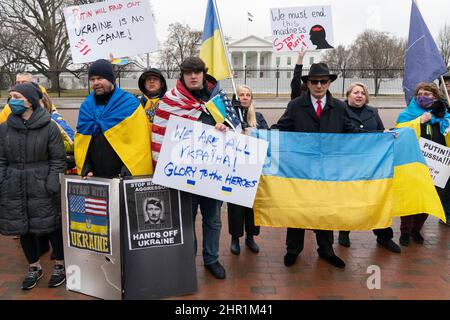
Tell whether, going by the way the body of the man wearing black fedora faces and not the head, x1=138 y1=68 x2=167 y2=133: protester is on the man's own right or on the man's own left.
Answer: on the man's own right

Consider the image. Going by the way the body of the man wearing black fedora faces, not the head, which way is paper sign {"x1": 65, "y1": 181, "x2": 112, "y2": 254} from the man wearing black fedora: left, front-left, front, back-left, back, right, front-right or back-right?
front-right

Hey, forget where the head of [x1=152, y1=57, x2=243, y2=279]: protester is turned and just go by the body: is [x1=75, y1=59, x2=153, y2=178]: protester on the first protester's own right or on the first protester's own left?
on the first protester's own right

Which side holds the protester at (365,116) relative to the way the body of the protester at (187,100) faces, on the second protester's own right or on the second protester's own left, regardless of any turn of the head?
on the second protester's own left

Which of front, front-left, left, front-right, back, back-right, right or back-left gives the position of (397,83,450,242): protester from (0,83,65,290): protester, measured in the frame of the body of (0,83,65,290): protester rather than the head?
back-left

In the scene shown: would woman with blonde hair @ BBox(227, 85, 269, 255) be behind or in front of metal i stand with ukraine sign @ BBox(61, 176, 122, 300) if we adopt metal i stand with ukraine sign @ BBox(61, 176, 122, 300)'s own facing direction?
behind

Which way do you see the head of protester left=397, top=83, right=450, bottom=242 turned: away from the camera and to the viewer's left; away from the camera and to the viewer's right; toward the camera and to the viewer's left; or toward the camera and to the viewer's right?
toward the camera and to the viewer's left

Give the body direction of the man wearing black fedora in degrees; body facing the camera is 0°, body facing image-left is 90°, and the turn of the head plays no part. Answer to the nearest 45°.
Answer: approximately 0°
